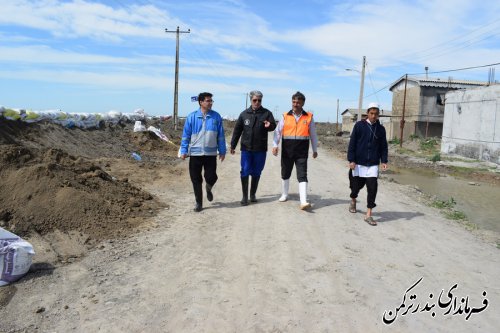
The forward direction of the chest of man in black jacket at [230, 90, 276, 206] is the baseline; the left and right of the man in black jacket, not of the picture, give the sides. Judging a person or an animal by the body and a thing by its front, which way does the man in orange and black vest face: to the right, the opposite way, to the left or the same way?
the same way

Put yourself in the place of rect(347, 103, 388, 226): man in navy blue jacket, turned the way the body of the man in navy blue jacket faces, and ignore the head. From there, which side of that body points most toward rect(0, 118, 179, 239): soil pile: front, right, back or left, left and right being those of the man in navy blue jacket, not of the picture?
right

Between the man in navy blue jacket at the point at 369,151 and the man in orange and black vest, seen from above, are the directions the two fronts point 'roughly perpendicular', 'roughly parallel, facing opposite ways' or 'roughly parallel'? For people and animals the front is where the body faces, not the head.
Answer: roughly parallel

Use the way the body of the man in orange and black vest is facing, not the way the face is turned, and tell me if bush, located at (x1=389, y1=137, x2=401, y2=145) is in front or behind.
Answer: behind

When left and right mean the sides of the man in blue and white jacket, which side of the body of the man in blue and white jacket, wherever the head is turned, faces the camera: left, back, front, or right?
front

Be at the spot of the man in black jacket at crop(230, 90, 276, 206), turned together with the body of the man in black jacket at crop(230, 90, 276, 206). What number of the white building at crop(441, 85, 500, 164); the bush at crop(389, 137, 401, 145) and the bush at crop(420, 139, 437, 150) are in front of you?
0

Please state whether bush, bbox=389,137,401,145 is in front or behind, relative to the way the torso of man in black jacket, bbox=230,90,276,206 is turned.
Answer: behind

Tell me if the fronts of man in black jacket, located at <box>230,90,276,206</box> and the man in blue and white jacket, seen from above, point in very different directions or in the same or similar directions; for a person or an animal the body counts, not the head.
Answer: same or similar directions

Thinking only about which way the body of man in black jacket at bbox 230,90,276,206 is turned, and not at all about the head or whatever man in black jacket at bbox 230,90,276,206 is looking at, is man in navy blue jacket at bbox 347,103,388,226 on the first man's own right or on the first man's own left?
on the first man's own left

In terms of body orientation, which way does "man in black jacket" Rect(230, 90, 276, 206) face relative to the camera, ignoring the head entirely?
toward the camera

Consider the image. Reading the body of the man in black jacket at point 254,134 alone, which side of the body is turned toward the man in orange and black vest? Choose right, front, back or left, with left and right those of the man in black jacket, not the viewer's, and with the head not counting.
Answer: left

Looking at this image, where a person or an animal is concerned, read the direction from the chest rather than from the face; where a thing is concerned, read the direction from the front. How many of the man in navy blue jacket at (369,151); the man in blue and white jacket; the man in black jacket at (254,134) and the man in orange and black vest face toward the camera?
4

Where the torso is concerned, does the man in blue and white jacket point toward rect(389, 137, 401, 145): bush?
no

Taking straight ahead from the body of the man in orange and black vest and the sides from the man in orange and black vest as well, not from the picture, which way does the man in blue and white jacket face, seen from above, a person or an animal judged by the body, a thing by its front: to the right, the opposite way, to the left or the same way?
the same way

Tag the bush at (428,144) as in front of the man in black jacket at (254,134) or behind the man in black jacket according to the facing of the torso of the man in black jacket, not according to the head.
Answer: behind

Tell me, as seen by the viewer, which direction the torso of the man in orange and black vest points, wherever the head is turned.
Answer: toward the camera
